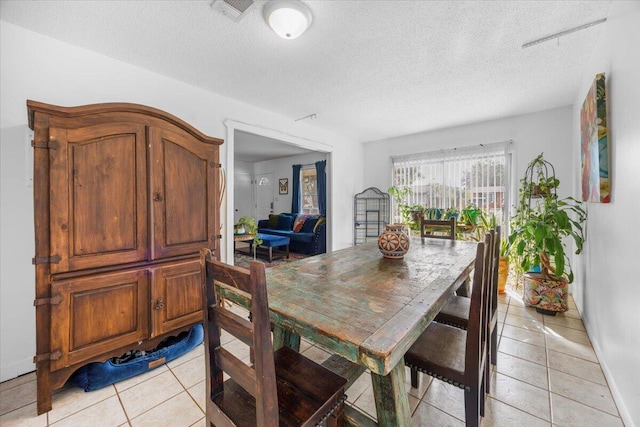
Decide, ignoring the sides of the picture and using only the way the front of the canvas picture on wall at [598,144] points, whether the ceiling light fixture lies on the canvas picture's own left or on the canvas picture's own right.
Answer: on the canvas picture's own left

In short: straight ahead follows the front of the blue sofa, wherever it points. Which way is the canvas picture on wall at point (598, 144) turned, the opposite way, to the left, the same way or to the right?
to the right

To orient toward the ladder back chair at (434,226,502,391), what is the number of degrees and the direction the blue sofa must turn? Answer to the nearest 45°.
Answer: approximately 45° to its left

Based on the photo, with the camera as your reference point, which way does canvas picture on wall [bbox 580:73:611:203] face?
facing to the left of the viewer

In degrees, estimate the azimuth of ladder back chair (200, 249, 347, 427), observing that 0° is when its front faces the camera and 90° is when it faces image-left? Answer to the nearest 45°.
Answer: approximately 225°

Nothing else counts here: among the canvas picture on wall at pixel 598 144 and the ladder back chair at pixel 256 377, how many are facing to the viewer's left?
1

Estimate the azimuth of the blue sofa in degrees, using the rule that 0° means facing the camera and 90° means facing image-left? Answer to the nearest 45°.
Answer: approximately 45°

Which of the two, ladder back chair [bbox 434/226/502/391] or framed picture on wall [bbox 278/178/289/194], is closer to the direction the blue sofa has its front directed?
the ladder back chair
